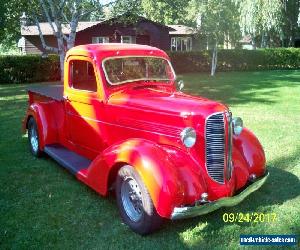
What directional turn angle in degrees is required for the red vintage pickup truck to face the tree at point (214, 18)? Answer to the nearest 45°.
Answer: approximately 135° to its left

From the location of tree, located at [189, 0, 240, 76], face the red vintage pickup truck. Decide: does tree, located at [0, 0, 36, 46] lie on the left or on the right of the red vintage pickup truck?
right

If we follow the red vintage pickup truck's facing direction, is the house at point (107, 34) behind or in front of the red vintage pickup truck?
behind

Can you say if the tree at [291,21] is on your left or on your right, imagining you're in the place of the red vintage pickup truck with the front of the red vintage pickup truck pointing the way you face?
on your left

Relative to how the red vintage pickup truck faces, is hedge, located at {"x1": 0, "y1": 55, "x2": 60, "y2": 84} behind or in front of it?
behind

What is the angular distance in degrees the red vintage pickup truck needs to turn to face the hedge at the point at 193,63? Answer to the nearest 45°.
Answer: approximately 135° to its left

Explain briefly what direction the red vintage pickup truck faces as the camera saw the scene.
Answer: facing the viewer and to the right of the viewer

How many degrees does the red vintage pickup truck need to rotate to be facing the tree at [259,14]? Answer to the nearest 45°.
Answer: approximately 135° to its left
